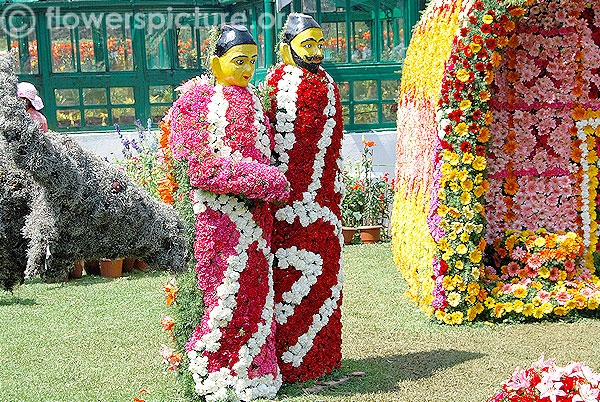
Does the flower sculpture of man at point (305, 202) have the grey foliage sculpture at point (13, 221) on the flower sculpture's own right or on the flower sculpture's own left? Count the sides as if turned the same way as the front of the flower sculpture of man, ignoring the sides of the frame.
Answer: on the flower sculpture's own right

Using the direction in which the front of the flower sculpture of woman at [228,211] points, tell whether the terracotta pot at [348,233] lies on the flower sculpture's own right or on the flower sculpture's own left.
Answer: on the flower sculpture's own left

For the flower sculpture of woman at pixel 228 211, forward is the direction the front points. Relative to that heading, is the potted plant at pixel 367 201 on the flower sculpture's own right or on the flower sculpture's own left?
on the flower sculpture's own left

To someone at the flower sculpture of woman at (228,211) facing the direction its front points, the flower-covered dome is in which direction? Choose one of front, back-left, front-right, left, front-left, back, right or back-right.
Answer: left

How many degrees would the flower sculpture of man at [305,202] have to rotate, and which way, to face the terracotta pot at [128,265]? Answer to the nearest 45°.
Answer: approximately 180°

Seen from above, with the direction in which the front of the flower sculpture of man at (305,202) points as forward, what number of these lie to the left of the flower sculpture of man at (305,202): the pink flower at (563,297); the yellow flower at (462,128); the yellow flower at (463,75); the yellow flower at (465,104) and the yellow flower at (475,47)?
5

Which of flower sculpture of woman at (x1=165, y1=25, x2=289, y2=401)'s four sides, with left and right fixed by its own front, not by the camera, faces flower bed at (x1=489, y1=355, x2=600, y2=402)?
front

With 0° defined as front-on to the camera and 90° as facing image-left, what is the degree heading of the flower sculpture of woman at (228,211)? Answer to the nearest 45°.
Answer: approximately 315°

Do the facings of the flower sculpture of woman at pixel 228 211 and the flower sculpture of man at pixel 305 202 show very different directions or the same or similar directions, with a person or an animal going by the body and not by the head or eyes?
same or similar directions

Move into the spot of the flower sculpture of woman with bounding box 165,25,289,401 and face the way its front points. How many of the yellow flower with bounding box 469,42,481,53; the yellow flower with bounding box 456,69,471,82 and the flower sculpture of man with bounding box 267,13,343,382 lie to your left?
3

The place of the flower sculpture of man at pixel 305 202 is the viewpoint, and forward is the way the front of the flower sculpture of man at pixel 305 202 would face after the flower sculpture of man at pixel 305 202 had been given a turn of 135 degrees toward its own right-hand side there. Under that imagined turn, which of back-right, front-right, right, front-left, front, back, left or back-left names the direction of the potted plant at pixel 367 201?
right

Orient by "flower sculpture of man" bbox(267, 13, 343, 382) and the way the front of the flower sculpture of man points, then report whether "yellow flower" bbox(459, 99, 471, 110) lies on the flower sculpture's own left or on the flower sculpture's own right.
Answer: on the flower sculpture's own left

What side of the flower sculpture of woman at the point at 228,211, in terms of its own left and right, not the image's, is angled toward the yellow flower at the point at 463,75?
left
